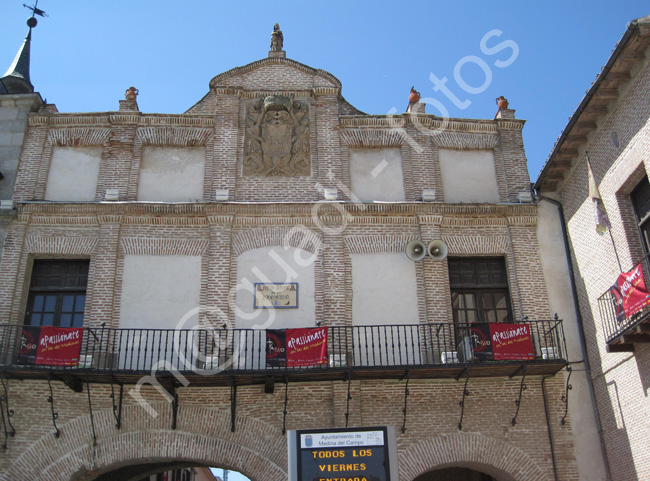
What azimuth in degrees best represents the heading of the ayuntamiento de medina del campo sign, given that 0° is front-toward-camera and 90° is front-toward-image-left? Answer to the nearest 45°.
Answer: approximately 0°

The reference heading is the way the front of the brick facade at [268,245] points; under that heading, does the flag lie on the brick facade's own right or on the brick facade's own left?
on the brick facade's own left

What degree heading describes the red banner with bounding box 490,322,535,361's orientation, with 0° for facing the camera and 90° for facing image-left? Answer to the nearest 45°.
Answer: approximately 0°

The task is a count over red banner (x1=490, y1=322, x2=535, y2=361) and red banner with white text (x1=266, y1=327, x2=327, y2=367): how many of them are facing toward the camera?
2

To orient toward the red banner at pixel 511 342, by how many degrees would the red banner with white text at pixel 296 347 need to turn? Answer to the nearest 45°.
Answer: approximately 90° to its left
